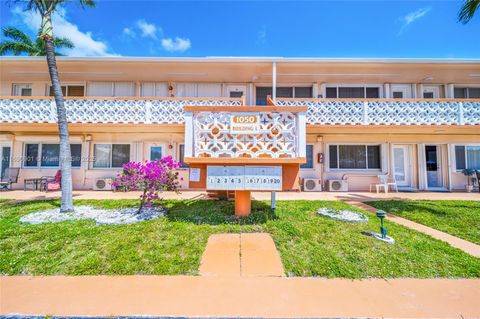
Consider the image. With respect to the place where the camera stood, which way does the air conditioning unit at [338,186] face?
facing the viewer

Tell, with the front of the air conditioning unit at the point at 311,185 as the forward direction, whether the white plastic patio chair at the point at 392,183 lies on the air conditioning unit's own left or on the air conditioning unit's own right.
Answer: on the air conditioning unit's own left

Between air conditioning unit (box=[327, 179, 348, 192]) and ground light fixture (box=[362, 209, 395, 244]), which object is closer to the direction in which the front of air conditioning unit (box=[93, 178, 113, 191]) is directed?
the ground light fixture

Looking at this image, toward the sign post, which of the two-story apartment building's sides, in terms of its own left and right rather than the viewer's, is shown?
front

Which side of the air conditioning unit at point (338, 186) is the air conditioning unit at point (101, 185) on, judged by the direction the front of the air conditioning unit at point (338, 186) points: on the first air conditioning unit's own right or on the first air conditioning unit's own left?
on the first air conditioning unit's own right

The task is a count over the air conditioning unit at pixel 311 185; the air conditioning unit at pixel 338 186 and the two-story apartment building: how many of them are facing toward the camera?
3

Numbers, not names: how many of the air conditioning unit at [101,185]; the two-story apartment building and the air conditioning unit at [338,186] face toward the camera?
3

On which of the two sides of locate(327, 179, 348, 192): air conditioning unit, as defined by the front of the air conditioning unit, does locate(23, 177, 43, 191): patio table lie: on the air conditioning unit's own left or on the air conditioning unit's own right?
on the air conditioning unit's own right

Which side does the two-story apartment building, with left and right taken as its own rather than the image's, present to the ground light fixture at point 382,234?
front

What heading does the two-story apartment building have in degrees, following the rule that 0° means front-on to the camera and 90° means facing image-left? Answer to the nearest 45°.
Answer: approximately 0°

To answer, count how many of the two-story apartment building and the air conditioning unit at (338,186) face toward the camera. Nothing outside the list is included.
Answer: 2

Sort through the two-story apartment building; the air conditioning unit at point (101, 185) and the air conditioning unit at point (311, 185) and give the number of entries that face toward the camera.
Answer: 3

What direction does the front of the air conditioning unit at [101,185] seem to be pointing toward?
toward the camera
